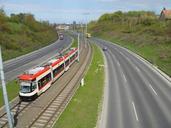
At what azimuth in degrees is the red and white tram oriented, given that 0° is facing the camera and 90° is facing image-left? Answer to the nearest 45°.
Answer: approximately 45°
